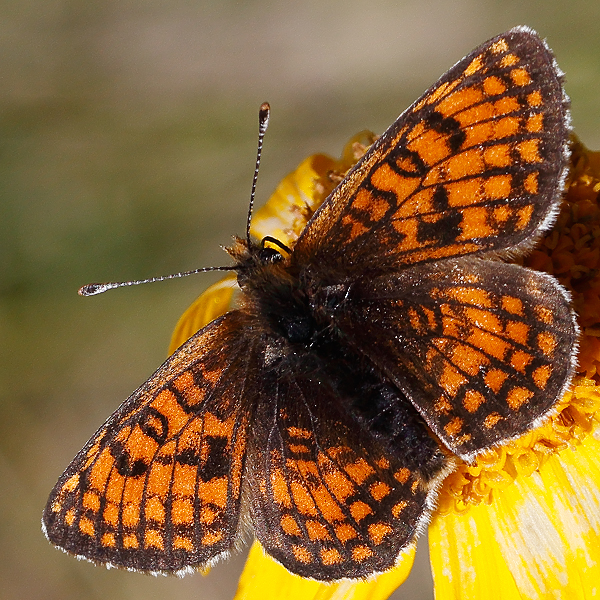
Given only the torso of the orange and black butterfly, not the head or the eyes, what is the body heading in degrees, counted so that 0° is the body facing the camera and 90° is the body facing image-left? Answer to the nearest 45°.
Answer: approximately 135°
